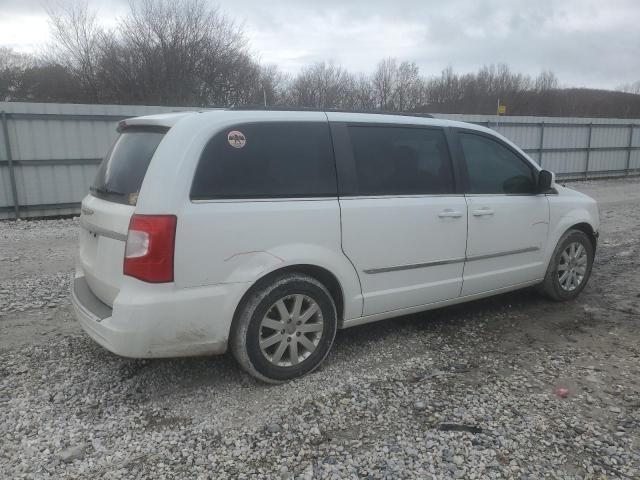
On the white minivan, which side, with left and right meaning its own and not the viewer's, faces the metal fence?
left

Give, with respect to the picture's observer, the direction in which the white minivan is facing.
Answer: facing away from the viewer and to the right of the viewer
